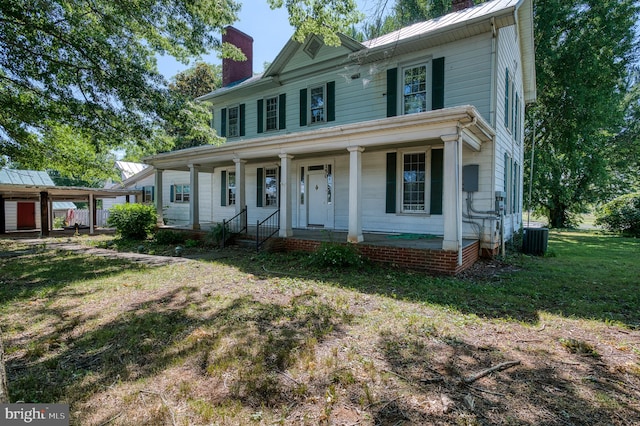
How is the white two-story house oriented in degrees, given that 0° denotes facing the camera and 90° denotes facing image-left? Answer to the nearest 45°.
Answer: approximately 45°

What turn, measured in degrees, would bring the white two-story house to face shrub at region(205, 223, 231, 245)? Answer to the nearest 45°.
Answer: approximately 45° to its right

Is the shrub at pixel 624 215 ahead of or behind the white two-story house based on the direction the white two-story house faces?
behind

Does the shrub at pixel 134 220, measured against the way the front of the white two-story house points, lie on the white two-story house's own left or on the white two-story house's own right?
on the white two-story house's own right

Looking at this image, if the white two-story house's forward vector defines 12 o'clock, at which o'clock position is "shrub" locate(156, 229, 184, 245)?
The shrub is roughly at 2 o'clock from the white two-story house.

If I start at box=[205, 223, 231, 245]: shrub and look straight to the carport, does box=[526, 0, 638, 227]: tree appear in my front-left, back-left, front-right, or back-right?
back-right

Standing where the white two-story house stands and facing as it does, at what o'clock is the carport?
The carport is roughly at 2 o'clock from the white two-story house.
